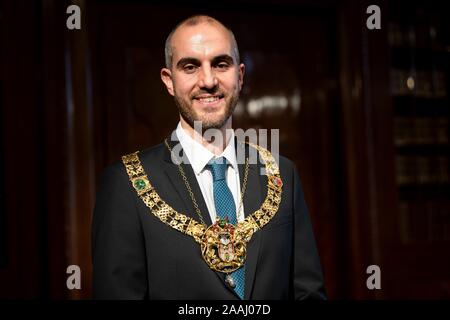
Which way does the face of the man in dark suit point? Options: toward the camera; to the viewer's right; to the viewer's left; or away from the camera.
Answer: toward the camera

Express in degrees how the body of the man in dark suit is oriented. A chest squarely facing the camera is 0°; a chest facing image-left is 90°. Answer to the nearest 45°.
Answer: approximately 0°

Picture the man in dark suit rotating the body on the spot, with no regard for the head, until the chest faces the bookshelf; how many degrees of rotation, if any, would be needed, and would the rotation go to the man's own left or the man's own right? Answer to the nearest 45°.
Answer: approximately 135° to the man's own left
